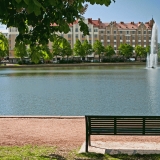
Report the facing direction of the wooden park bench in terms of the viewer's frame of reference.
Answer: facing away from the viewer
